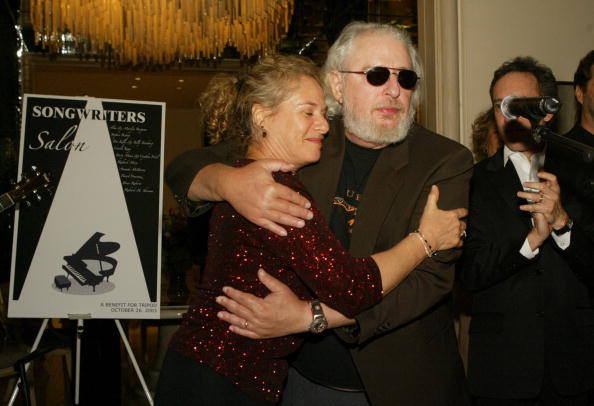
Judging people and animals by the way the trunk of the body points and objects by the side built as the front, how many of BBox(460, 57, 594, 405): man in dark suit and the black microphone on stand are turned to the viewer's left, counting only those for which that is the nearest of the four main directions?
1

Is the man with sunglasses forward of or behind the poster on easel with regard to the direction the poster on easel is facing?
forward

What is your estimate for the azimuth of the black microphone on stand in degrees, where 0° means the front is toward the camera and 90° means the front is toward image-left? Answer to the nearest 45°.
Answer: approximately 90°

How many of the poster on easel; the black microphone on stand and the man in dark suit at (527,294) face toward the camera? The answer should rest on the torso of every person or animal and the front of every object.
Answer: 2

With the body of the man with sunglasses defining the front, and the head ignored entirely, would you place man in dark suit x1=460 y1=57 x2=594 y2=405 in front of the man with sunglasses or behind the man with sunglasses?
behind

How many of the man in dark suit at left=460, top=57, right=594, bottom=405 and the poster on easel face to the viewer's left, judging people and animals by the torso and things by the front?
0

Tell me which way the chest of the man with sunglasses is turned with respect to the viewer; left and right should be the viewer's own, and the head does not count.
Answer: facing the viewer and to the left of the viewer

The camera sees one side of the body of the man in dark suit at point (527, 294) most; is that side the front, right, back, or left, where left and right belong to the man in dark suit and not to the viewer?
front

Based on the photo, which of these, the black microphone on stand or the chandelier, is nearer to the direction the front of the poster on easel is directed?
the black microphone on stand

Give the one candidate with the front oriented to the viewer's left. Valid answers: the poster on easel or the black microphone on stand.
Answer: the black microphone on stand
